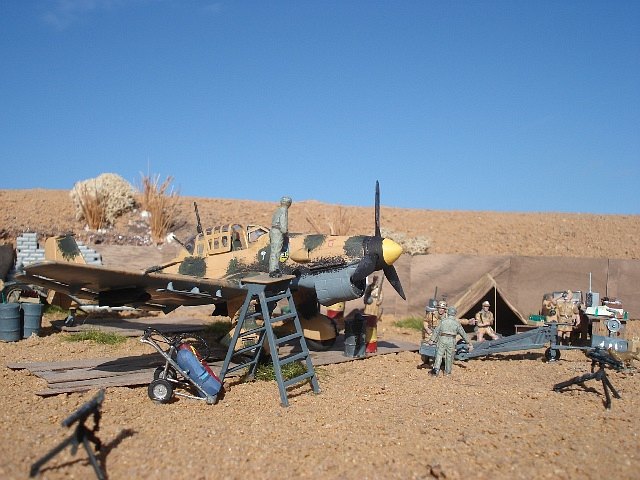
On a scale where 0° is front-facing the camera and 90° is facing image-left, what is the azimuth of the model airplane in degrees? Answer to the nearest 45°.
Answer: approximately 315°

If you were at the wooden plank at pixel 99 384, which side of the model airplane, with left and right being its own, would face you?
right

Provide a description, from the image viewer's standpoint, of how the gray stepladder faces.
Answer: facing the viewer and to the right of the viewer

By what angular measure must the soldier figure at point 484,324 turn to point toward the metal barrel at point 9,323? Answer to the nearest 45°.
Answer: approximately 90° to its right

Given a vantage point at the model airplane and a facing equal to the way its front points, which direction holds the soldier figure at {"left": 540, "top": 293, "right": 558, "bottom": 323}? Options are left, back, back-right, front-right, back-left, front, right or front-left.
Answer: front-left

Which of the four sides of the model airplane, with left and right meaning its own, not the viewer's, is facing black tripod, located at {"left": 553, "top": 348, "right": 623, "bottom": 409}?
front

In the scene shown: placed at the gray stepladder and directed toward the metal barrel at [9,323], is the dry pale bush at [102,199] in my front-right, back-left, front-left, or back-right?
front-right

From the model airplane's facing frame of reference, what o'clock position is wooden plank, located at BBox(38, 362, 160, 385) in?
The wooden plank is roughly at 4 o'clock from the model airplane.

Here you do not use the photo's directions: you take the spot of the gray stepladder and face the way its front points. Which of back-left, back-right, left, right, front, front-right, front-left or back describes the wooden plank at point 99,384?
back-right

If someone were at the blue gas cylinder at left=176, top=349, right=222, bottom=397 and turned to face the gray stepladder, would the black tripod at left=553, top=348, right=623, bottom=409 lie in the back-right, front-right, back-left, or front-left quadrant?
front-right

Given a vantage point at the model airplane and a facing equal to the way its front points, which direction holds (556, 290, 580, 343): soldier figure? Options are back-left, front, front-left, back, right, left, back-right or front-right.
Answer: front-left

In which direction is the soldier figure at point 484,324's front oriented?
toward the camera

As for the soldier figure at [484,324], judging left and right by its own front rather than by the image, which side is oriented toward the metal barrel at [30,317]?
right

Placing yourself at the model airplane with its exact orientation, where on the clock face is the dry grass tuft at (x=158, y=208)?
The dry grass tuft is roughly at 7 o'clock from the model airplane.

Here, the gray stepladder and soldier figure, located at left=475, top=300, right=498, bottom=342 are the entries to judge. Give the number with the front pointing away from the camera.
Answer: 0

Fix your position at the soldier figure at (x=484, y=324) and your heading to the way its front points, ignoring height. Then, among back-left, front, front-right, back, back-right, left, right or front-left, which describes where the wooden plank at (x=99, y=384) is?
front-right

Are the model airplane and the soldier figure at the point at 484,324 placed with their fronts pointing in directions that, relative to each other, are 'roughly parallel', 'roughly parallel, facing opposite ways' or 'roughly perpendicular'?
roughly perpendicular

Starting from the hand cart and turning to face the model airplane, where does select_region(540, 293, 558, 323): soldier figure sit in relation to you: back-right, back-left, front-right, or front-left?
front-right
